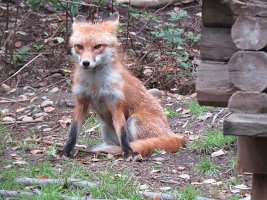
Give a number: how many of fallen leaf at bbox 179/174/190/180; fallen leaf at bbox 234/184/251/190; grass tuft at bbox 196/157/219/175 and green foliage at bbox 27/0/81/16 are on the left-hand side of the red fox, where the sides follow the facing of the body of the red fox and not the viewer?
3

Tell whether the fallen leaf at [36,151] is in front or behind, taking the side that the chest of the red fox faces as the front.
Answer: in front

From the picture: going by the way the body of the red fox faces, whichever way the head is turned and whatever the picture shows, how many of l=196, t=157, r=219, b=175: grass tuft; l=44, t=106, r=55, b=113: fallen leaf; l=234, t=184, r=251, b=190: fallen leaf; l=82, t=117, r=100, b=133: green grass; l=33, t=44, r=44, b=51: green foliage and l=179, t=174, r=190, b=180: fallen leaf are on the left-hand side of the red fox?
3

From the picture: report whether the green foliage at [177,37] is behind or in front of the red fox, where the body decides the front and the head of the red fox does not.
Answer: behind

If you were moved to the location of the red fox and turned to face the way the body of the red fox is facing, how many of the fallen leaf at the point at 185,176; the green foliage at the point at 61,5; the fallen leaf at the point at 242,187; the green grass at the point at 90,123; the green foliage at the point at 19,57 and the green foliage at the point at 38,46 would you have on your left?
2

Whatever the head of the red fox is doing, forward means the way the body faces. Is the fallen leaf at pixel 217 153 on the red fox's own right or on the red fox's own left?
on the red fox's own left

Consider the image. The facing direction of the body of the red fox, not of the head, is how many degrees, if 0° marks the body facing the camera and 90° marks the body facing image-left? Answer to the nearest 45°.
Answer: approximately 45°

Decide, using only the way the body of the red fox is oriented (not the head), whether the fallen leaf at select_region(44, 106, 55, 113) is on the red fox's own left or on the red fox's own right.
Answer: on the red fox's own right

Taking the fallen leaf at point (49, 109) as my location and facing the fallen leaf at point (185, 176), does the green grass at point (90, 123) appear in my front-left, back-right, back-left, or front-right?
front-left

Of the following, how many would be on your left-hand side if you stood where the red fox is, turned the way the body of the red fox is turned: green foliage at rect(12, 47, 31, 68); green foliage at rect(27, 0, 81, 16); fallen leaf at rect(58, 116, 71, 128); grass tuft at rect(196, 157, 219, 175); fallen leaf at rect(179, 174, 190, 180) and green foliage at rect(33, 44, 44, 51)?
2
